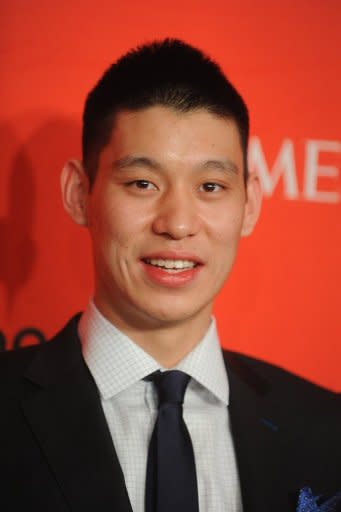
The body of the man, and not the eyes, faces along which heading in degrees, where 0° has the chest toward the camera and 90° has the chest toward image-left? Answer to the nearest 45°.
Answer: approximately 0°
